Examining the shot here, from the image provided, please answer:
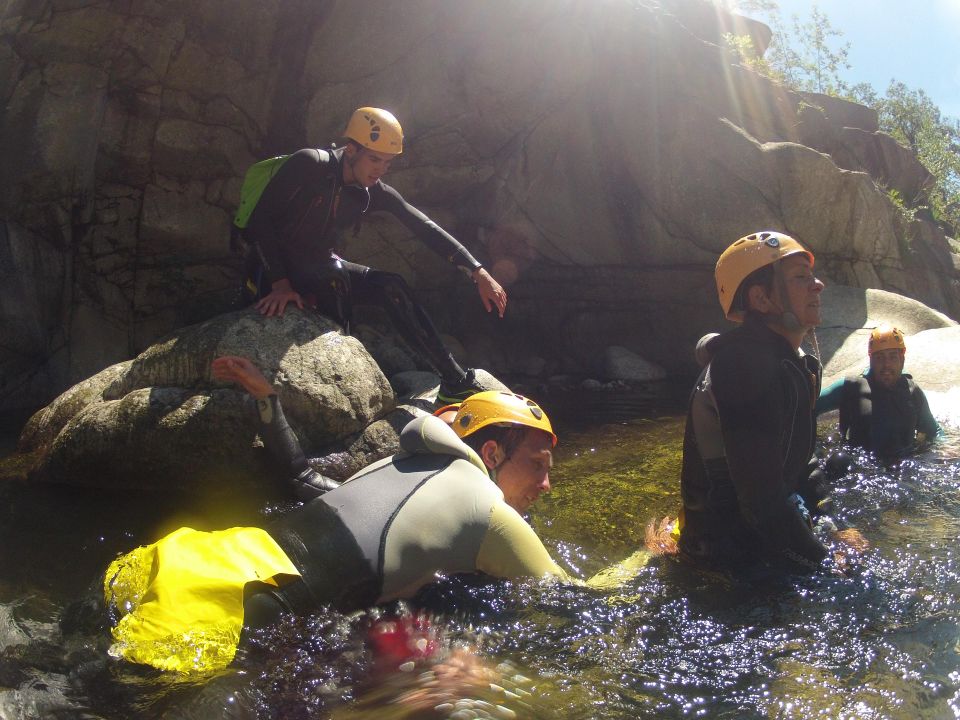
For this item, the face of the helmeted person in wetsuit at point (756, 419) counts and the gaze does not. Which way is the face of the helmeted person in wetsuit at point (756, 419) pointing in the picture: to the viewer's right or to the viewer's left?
to the viewer's right

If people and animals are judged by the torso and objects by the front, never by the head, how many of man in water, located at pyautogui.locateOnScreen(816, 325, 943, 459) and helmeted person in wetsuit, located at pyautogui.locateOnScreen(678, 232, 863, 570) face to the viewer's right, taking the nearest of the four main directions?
1

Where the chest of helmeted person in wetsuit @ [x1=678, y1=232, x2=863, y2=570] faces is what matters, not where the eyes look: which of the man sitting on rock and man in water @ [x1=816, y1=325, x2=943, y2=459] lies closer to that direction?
the man in water

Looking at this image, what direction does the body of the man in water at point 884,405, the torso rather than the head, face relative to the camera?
toward the camera

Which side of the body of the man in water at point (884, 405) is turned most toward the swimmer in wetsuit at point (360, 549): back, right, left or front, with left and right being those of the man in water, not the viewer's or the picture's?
front

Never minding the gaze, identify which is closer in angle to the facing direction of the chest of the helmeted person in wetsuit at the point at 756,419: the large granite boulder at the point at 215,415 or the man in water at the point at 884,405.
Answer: the man in water

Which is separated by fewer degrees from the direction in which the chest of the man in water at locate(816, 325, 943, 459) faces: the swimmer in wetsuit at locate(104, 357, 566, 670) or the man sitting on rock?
the swimmer in wetsuit

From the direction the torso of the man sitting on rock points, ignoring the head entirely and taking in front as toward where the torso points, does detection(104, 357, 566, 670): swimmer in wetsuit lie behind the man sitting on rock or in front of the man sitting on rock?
in front

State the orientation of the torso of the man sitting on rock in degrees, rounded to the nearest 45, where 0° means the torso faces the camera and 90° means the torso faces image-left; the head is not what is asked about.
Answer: approximately 315°

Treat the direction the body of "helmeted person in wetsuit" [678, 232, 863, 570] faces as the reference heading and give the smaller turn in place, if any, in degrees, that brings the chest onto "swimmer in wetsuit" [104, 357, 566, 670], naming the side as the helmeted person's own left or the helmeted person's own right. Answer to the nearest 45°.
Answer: approximately 135° to the helmeted person's own right

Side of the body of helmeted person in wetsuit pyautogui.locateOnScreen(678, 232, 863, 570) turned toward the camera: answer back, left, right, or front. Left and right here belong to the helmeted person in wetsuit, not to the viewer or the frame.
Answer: right

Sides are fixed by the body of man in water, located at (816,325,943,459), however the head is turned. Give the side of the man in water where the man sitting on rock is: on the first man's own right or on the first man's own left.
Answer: on the first man's own right

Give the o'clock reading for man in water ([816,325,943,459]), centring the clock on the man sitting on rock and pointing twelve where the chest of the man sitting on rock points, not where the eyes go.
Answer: The man in water is roughly at 11 o'clock from the man sitting on rock.

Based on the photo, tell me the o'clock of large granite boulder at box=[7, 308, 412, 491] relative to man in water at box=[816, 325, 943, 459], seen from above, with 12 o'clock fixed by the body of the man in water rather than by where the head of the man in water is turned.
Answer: The large granite boulder is roughly at 2 o'clock from the man in water.
